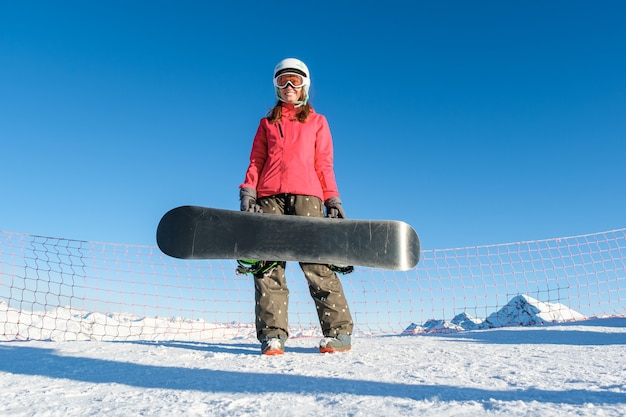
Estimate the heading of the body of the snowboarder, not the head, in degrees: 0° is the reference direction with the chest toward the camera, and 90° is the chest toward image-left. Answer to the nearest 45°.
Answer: approximately 0°
